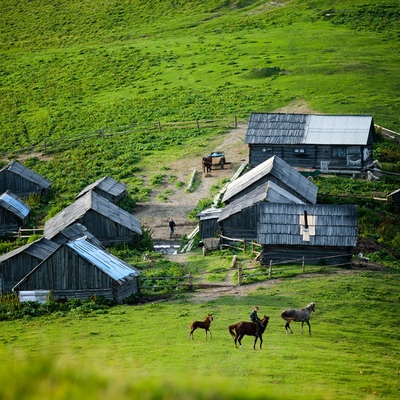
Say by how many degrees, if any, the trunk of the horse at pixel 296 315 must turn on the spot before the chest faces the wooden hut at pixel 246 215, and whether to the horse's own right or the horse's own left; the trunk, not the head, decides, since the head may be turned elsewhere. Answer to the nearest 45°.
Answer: approximately 90° to the horse's own left

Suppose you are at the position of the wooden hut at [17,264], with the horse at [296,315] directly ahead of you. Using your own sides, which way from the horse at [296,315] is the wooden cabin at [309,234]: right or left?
left

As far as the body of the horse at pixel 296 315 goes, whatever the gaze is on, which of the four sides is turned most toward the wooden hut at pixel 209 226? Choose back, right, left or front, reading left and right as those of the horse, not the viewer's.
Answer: left

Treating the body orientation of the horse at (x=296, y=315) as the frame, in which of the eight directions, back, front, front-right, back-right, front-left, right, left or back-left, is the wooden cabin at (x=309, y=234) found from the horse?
left

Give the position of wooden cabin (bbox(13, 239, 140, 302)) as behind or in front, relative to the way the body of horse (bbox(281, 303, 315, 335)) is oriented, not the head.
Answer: behind

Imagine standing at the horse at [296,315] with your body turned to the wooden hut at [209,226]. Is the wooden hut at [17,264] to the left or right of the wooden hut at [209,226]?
left

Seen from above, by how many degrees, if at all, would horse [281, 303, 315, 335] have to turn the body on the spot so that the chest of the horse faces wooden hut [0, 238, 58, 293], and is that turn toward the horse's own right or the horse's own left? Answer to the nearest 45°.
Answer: approximately 135° to the horse's own left

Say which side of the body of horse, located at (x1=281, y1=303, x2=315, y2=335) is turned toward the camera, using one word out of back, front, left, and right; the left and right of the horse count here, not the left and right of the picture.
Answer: right
